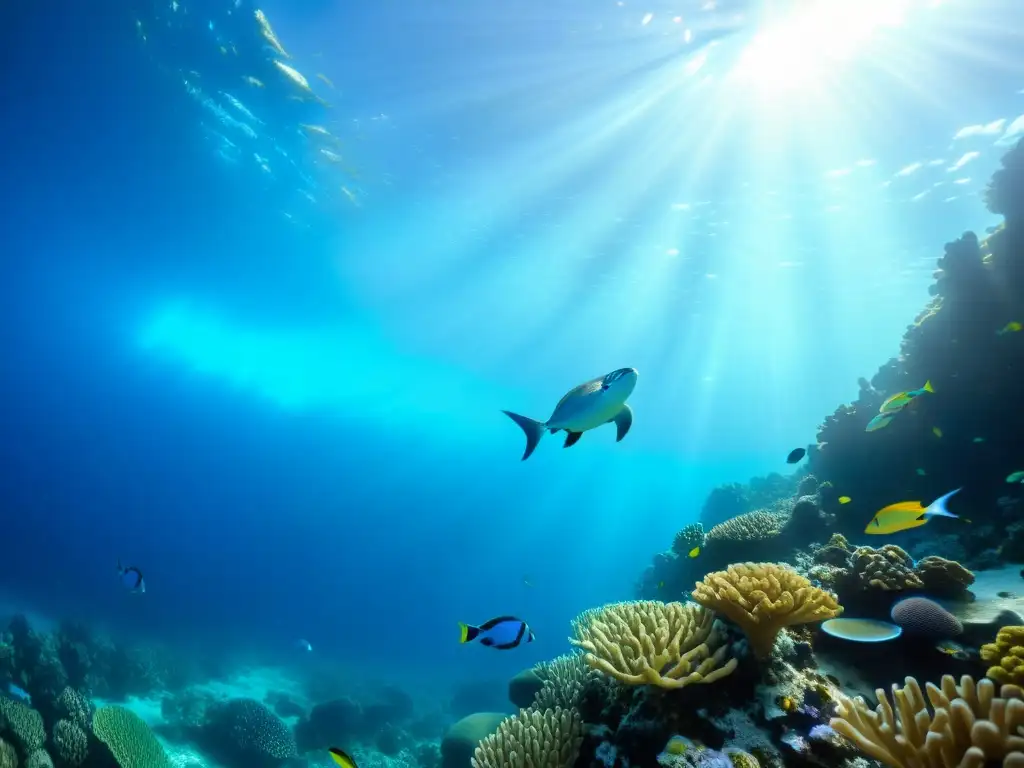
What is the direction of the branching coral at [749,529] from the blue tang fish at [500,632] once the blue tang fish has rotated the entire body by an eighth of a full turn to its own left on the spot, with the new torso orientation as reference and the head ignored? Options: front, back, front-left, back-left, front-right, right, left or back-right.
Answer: front

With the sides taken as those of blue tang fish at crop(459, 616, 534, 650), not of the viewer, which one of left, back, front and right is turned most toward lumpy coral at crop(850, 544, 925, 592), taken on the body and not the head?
front

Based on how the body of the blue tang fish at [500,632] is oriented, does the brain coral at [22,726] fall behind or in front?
behind

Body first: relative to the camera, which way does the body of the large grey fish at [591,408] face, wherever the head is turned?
to the viewer's right

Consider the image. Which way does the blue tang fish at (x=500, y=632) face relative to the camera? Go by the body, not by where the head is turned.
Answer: to the viewer's right

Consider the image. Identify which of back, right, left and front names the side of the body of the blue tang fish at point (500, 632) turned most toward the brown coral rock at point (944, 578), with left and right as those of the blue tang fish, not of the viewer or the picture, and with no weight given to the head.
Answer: front
